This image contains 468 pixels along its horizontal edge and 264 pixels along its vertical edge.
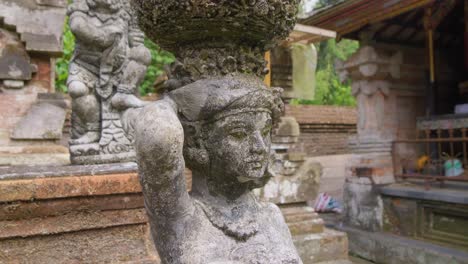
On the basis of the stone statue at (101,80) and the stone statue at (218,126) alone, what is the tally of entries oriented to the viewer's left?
0

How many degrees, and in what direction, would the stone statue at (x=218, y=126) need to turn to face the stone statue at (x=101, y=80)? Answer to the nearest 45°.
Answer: approximately 180°

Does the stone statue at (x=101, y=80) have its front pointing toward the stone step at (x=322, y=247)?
no

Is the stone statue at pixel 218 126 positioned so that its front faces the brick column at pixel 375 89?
no

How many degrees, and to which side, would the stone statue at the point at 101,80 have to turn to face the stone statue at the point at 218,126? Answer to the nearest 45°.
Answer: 0° — it already faces it

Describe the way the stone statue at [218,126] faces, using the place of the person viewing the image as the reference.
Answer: facing the viewer and to the right of the viewer

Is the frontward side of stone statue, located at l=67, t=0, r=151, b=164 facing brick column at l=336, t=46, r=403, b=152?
no

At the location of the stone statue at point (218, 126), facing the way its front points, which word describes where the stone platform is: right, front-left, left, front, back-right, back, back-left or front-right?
back

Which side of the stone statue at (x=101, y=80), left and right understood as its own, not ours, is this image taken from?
front
